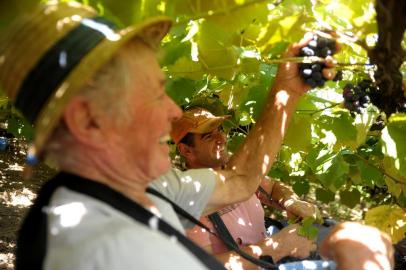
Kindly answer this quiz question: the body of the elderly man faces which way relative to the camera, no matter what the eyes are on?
to the viewer's right

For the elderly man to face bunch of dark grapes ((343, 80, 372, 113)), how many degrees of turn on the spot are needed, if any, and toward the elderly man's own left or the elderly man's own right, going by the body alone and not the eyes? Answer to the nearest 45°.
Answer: approximately 45° to the elderly man's own left

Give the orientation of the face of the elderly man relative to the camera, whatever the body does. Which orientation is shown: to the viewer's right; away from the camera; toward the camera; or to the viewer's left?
to the viewer's right
